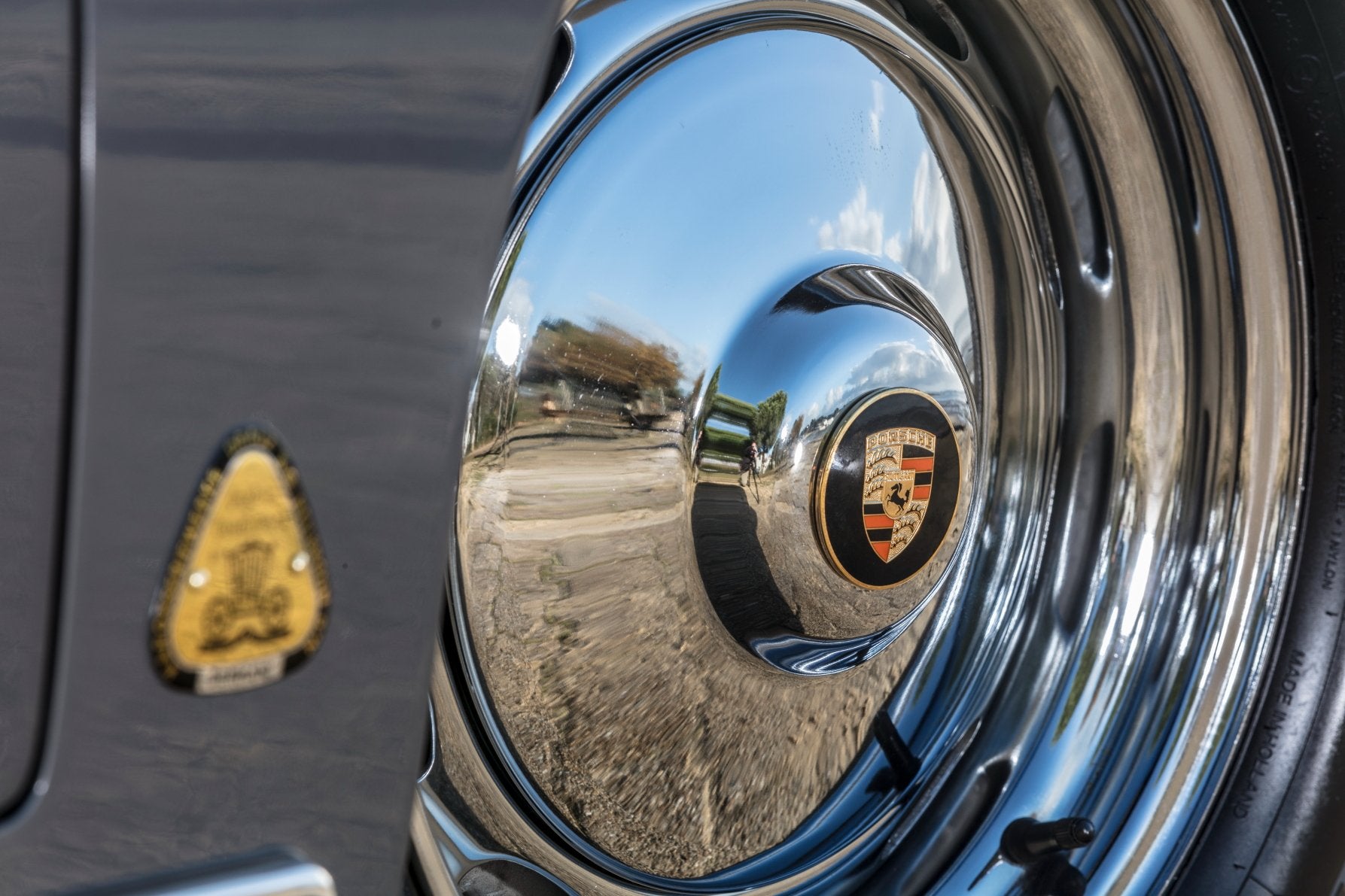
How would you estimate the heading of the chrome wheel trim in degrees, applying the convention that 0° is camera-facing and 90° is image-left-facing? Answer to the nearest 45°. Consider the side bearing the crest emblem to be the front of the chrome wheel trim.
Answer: approximately 315°
